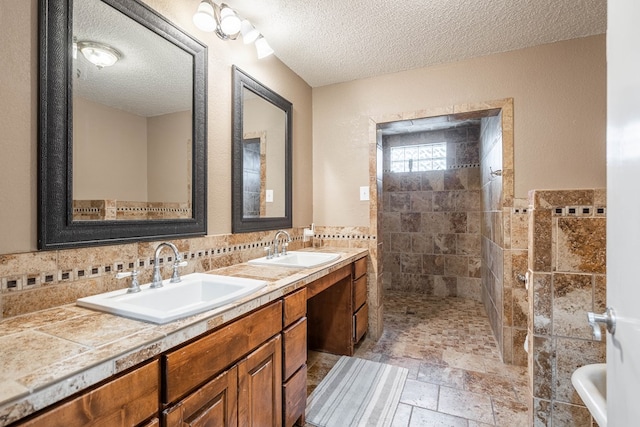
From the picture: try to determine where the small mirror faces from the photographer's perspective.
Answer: facing the viewer and to the right of the viewer

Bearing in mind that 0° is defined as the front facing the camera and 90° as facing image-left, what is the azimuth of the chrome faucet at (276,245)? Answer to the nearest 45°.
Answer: approximately 315°

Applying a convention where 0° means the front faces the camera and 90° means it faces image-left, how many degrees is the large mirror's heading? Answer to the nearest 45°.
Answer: approximately 315°

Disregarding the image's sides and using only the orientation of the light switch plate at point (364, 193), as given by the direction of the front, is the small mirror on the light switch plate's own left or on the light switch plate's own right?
on the light switch plate's own right

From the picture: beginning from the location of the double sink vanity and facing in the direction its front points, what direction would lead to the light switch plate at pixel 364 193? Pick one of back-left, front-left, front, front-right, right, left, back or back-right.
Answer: left

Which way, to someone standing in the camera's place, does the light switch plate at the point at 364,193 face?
facing the viewer

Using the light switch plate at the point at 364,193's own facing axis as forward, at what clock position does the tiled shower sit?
The tiled shower is roughly at 7 o'clock from the light switch plate.

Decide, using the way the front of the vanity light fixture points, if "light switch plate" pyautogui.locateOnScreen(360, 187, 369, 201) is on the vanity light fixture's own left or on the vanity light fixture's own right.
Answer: on the vanity light fixture's own left

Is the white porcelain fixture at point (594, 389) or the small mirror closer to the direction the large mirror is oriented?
the white porcelain fixture

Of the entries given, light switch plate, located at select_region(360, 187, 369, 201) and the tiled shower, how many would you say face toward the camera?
2

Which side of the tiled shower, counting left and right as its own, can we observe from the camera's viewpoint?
front

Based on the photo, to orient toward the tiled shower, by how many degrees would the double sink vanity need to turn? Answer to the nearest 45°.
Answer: approximately 90° to its left

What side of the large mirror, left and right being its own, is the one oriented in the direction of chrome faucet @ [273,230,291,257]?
left
